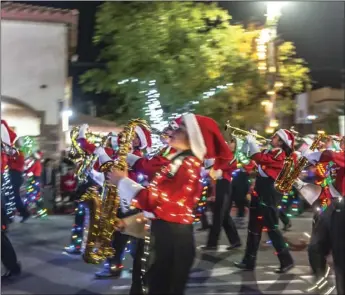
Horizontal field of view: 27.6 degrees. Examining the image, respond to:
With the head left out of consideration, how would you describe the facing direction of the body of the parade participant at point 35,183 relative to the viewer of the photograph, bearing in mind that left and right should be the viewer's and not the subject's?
facing to the left of the viewer

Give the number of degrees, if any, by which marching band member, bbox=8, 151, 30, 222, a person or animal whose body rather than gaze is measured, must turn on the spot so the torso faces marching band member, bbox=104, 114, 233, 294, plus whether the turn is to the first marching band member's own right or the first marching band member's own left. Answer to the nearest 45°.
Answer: approximately 90° to the first marching band member's own left

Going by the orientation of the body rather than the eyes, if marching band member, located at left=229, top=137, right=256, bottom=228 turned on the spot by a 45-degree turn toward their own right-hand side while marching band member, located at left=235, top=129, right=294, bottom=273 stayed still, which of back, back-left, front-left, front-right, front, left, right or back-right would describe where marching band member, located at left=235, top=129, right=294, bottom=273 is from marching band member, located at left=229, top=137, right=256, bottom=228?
back-left

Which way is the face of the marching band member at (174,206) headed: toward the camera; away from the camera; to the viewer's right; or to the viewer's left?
to the viewer's left

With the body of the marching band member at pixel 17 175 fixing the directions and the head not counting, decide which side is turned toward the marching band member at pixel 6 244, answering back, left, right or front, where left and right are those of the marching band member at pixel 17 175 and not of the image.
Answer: left

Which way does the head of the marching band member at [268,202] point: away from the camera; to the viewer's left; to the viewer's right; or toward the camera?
to the viewer's left

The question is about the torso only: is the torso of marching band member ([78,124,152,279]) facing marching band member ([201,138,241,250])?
no

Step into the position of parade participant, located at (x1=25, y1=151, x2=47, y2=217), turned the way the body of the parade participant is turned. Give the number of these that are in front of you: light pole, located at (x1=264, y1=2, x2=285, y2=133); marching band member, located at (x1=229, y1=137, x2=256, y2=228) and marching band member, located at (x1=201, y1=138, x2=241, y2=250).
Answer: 0

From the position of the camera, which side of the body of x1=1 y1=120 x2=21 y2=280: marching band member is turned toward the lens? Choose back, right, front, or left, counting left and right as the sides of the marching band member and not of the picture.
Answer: left

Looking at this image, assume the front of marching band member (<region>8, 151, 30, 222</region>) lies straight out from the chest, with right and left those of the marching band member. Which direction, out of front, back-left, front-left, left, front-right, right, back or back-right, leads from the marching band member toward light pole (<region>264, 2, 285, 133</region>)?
back

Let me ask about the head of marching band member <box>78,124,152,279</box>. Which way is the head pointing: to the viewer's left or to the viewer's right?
to the viewer's left

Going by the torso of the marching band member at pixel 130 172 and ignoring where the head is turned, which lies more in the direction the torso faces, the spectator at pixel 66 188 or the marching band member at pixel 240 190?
the spectator

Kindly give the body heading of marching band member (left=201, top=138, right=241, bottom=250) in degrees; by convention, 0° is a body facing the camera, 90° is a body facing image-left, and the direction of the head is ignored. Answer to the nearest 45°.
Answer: approximately 90°

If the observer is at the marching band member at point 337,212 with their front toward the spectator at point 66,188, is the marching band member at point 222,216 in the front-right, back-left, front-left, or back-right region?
front-right

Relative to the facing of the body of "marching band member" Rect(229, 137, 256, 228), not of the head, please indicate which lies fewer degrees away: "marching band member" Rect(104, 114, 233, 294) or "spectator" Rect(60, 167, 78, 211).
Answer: the spectator

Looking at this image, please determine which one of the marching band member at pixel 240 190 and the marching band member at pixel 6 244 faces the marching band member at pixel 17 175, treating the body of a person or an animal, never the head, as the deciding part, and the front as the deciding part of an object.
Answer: the marching band member at pixel 240 190

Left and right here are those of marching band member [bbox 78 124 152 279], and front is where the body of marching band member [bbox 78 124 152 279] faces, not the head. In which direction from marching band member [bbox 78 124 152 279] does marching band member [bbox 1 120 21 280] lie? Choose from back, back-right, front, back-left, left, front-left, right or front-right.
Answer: front

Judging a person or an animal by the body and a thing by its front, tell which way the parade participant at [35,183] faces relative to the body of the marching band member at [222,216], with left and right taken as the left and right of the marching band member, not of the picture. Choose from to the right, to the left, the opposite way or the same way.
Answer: the same way

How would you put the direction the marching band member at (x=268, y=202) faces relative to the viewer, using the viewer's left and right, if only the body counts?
facing to the left of the viewer
